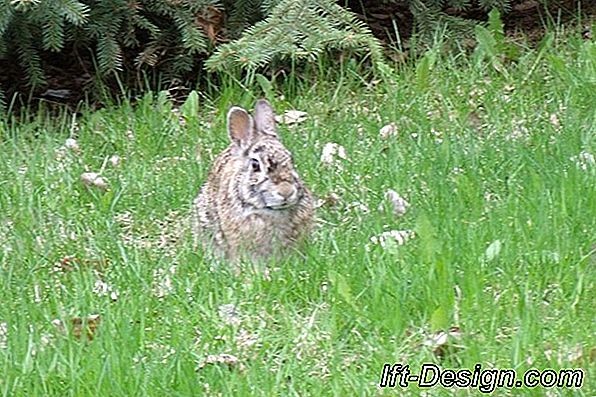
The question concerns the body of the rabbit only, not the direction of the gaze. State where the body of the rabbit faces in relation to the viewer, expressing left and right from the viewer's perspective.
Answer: facing the viewer and to the right of the viewer
